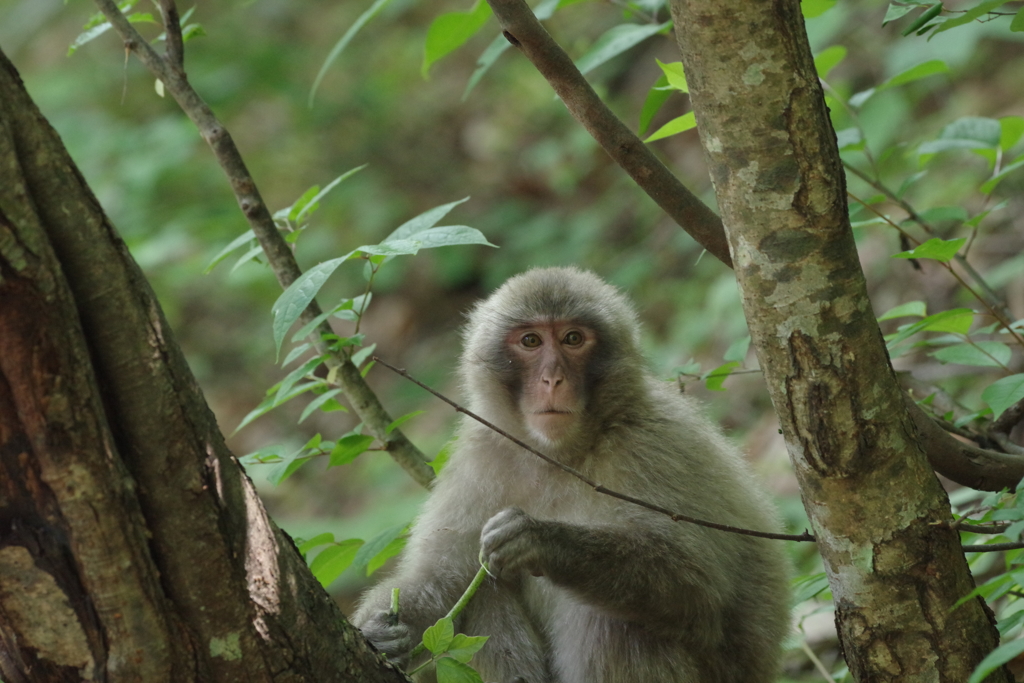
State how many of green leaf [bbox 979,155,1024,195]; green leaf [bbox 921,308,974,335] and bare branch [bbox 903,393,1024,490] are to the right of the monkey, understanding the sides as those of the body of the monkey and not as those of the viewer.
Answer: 0

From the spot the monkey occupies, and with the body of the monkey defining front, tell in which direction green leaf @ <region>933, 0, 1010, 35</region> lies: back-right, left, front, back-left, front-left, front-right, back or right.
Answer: left

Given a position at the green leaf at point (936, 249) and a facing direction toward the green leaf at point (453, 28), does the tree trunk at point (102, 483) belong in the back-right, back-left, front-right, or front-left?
front-left

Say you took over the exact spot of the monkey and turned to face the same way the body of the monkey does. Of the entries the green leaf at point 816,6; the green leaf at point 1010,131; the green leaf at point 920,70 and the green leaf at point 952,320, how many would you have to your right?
0

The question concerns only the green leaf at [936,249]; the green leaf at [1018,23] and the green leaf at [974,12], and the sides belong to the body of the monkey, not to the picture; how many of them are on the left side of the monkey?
3

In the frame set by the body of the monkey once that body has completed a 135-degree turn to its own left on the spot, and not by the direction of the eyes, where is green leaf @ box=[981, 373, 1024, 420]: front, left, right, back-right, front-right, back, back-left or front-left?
front-right

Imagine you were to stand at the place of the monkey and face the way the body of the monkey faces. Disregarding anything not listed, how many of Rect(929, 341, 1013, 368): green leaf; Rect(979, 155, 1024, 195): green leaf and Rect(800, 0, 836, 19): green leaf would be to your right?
0

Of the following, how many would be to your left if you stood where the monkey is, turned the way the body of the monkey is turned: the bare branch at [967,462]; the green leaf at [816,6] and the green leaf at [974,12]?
3

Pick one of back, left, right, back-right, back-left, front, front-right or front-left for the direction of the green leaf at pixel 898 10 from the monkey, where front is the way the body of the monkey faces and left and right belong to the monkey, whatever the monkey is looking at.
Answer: left

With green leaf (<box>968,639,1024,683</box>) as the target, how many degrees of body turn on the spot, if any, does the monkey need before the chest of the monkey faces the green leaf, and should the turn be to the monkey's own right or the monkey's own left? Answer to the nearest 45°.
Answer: approximately 45° to the monkey's own left

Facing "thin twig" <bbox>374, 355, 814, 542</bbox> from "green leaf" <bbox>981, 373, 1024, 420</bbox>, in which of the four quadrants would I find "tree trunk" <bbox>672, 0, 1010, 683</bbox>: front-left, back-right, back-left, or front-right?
front-left

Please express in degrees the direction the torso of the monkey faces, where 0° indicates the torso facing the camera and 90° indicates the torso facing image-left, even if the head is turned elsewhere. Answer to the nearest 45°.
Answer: approximately 45°

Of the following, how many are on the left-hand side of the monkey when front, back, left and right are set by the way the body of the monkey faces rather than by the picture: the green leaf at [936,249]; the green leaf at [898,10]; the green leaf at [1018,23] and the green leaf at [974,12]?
4

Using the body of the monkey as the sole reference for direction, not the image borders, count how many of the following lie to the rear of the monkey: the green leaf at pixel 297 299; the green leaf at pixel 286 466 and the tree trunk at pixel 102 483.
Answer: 0

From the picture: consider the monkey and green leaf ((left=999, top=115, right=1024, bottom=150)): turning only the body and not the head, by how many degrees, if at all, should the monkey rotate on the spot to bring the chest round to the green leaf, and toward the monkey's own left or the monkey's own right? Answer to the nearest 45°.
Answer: approximately 135° to the monkey's own left

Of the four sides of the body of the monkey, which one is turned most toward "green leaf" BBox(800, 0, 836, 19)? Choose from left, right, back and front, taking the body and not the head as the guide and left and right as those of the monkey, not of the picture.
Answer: left

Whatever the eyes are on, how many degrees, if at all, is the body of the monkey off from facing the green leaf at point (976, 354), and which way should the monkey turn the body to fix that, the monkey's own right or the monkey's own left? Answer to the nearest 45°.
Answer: approximately 135° to the monkey's own left

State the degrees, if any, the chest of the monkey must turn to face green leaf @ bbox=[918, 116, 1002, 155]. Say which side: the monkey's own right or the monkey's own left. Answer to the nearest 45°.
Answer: approximately 135° to the monkey's own left
